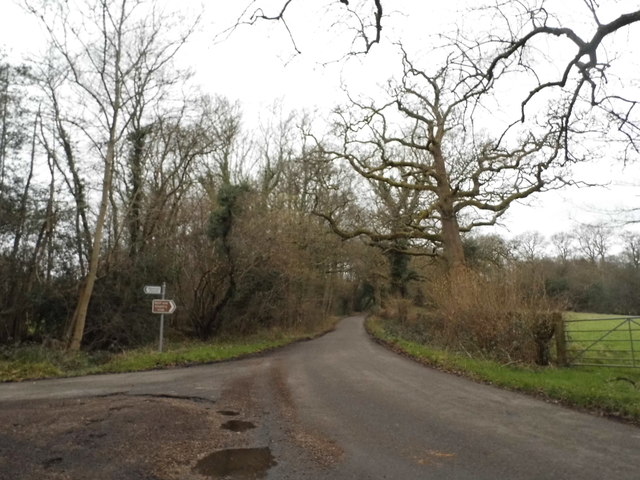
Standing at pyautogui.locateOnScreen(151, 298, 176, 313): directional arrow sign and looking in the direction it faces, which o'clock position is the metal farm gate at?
The metal farm gate is roughly at 10 o'clock from the directional arrow sign.

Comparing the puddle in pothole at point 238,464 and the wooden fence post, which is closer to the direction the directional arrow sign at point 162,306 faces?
the puddle in pothole

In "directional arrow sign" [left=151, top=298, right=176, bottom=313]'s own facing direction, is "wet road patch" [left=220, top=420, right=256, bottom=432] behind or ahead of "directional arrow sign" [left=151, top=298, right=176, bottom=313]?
ahead

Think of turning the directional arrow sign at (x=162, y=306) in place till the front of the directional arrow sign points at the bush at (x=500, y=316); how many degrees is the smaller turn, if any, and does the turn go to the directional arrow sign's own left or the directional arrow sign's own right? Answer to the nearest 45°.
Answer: approximately 45° to the directional arrow sign's own left

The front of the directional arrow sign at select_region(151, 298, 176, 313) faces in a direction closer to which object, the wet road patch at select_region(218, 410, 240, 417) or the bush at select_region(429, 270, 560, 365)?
the wet road patch

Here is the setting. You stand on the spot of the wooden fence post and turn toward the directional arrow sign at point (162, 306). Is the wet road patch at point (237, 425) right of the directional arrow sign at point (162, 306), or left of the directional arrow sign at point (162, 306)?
left

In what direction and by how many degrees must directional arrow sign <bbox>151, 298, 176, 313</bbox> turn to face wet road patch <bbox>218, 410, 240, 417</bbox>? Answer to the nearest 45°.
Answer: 0° — it already faces it

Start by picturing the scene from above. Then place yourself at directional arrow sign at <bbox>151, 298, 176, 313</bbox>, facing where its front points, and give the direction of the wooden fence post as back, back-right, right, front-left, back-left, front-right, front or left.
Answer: front-left

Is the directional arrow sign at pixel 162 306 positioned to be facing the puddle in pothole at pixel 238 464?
yes

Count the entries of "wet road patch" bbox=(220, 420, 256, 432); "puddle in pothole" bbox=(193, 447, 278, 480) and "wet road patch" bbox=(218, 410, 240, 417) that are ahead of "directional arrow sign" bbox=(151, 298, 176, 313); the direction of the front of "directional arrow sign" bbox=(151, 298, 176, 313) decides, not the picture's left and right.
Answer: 3
